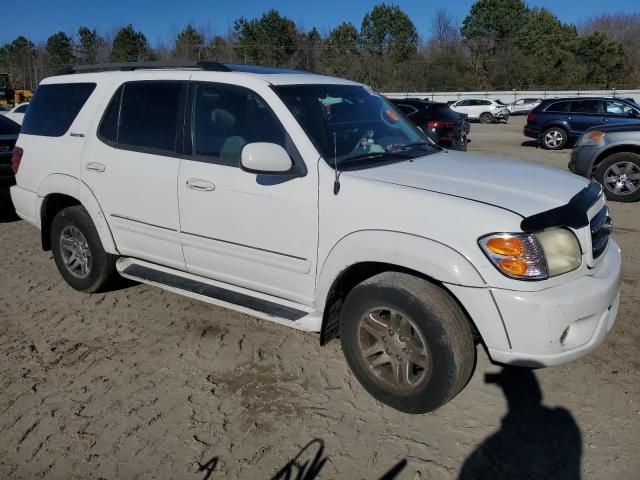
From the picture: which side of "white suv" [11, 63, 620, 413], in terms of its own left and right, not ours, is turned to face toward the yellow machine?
back

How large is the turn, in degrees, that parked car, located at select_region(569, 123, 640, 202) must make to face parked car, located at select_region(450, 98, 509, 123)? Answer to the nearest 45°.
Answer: approximately 90° to its right

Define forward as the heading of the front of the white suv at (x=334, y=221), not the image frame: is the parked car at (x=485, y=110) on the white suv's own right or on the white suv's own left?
on the white suv's own left

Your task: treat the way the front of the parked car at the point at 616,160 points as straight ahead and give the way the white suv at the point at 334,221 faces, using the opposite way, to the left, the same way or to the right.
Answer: the opposite way

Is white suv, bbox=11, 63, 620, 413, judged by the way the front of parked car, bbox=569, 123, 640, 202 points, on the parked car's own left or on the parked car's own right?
on the parked car's own left

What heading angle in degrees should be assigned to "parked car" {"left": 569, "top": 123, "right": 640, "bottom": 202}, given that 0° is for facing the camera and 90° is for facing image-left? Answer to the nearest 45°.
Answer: approximately 90°

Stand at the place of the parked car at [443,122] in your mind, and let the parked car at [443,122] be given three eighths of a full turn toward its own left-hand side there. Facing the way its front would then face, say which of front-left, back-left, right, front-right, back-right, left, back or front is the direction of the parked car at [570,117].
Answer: back-left

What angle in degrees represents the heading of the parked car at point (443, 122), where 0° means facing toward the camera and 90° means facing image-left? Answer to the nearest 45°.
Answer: approximately 135°

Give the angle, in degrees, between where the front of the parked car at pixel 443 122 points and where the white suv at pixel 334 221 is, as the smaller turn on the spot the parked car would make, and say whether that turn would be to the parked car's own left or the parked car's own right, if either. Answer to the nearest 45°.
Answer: approximately 135° to the parked car's own left

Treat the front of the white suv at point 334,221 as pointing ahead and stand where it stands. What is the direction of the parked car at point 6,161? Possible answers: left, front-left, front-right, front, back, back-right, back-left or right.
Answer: back

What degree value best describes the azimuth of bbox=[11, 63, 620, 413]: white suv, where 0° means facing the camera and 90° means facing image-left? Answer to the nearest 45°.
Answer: approximately 315°
